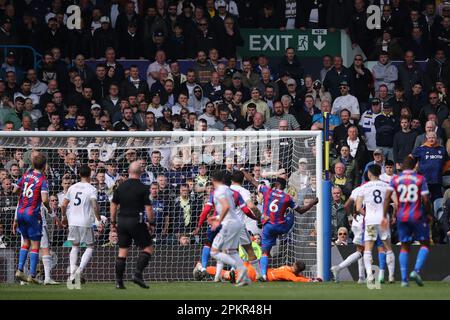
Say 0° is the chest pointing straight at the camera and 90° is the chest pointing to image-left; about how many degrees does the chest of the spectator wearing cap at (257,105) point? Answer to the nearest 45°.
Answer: approximately 0°

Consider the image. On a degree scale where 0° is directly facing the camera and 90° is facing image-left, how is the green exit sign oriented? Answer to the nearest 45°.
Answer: approximately 0°

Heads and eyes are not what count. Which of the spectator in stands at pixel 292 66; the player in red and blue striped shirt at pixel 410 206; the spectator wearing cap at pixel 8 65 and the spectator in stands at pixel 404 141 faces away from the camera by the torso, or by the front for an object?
the player in red and blue striped shirt

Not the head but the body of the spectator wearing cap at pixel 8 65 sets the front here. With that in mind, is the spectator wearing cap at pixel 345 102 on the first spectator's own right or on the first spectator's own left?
on the first spectator's own left

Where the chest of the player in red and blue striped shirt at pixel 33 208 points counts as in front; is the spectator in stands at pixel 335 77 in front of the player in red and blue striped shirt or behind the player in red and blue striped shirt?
in front

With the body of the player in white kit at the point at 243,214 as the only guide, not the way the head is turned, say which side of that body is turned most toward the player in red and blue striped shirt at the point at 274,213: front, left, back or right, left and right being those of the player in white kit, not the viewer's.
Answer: right
